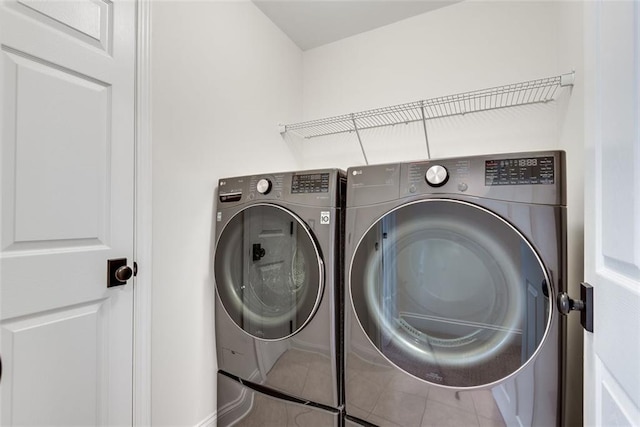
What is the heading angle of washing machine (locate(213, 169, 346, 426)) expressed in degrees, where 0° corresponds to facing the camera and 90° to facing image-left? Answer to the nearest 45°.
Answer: approximately 45°

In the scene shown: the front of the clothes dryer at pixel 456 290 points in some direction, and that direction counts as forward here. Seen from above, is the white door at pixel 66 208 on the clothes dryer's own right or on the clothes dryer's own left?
on the clothes dryer's own right

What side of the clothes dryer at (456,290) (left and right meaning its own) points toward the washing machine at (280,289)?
right

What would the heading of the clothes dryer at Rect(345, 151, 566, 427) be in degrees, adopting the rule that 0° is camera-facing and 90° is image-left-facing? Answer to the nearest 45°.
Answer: approximately 0°

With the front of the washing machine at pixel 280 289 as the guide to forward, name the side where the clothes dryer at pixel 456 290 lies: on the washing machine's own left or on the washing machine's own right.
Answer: on the washing machine's own left
